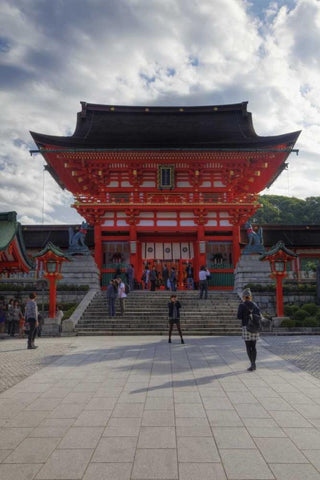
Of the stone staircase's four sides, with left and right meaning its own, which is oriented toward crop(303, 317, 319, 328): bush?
left

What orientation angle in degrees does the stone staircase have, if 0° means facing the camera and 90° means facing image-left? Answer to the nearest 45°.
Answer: approximately 0°
